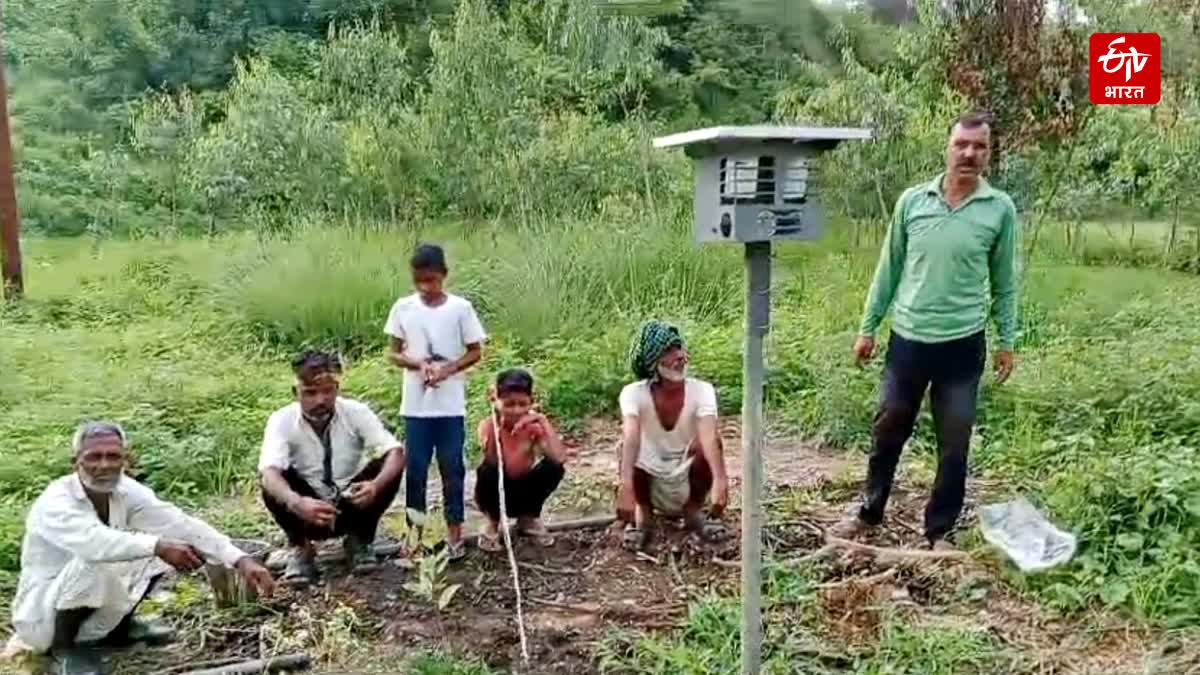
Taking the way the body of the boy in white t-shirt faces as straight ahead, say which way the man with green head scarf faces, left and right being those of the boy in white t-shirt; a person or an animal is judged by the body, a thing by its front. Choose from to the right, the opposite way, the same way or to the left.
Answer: the same way

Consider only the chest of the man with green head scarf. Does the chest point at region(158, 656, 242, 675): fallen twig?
no

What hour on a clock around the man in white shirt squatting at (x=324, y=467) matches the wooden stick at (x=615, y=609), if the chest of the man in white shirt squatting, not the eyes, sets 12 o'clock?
The wooden stick is roughly at 10 o'clock from the man in white shirt squatting.

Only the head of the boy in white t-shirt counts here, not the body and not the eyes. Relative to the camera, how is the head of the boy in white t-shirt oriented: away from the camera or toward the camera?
toward the camera

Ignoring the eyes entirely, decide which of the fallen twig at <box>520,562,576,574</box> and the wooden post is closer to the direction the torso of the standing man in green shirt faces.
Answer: the fallen twig

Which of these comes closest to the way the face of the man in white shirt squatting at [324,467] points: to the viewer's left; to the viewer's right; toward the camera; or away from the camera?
toward the camera

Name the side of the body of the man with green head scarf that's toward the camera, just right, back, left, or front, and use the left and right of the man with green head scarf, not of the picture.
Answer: front

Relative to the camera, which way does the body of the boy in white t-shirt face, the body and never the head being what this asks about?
toward the camera

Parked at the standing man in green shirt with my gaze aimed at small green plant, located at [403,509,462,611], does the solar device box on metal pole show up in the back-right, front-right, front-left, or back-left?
front-left

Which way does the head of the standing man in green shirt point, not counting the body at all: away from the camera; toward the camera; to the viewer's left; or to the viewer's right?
toward the camera

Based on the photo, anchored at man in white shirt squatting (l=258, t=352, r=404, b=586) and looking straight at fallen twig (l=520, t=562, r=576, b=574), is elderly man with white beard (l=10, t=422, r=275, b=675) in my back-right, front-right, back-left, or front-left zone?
back-right

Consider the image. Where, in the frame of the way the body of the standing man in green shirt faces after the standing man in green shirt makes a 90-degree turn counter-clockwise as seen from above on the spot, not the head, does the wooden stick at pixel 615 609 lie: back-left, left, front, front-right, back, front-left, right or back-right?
back-right

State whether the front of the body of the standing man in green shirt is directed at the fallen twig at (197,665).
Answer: no

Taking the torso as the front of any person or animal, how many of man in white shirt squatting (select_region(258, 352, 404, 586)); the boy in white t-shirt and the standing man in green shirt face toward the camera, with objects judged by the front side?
3

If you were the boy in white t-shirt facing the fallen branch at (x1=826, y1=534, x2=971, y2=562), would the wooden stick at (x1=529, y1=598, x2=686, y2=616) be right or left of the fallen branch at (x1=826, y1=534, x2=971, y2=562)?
right
